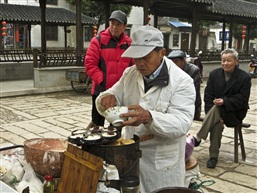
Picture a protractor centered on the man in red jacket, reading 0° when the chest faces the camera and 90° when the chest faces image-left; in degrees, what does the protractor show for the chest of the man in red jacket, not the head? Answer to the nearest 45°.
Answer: approximately 315°

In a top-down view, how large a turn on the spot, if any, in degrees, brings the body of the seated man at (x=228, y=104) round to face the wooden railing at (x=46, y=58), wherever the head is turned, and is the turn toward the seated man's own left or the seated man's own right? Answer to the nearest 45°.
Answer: approximately 90° to the seated man's own right

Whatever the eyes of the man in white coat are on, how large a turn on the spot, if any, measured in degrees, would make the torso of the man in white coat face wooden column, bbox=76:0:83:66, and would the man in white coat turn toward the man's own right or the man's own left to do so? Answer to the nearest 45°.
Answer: approximately 135° to the man's own right

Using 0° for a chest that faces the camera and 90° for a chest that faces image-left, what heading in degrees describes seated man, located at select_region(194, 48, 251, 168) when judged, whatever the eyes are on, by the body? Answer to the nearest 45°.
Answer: approximately 45°

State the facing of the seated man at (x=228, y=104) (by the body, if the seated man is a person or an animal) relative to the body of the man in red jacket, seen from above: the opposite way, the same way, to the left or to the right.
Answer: to the right

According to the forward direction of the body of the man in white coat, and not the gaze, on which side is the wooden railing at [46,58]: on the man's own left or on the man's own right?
on the man's own right

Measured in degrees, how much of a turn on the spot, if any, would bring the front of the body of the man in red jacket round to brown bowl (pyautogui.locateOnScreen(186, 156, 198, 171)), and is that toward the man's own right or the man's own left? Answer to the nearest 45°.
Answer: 0° — they already face it
